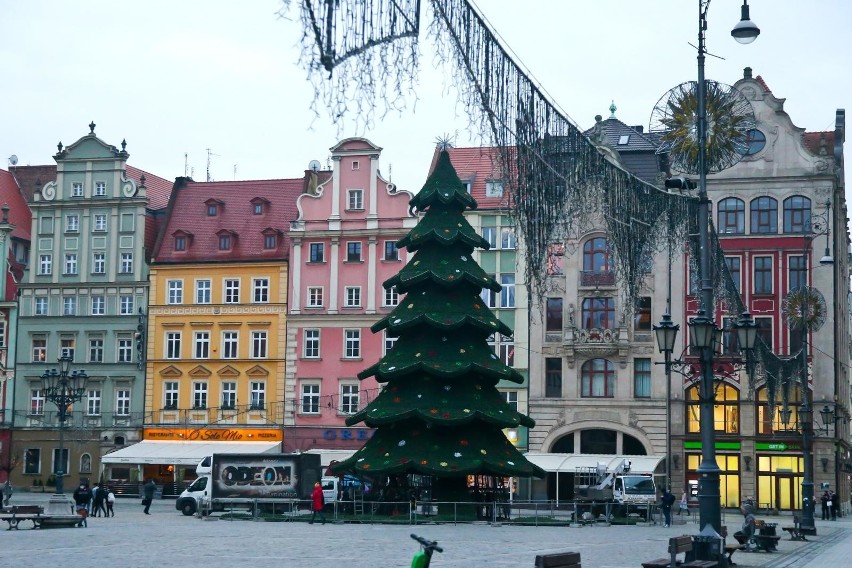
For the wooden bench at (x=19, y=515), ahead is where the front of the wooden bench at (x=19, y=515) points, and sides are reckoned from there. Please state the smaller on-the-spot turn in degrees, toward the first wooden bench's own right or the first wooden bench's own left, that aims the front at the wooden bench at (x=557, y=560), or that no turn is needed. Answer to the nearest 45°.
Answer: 0° — it already faces it

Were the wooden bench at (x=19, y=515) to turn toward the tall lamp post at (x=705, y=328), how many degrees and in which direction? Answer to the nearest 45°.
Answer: approximately 45° to its left

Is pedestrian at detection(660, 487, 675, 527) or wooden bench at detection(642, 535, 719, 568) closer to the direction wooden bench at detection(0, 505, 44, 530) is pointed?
the wooden bench

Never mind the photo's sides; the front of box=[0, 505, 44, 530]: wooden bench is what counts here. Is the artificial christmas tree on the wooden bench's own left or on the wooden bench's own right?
on the wooden bench's own left

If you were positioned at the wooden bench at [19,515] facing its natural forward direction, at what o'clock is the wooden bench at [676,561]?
the wooden bench at [676,561] is roughly at 11 o'clock from the wooden bench at [19,515].

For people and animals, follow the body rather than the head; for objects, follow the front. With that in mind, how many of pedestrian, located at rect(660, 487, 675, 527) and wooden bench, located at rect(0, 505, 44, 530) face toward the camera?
2
